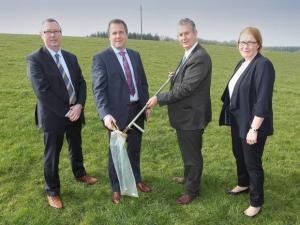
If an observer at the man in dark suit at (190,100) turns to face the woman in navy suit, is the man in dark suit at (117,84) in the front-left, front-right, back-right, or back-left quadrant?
back-right

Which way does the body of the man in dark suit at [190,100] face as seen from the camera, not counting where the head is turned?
to the viewer's left

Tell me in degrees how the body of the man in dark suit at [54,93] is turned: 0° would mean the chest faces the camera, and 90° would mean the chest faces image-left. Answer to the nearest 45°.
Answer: approximately 315°

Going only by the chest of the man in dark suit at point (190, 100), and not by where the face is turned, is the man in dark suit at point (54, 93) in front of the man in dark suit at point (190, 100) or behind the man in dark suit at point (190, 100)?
in front

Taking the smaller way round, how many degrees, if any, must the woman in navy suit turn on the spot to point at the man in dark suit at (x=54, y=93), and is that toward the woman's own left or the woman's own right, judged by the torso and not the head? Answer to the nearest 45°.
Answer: approximately 45° to the woman's own right

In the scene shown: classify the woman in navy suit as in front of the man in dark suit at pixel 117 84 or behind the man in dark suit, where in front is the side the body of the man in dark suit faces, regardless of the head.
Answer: in front

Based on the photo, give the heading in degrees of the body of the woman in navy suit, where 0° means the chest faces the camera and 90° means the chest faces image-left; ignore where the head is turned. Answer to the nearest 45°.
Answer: approximately 45°

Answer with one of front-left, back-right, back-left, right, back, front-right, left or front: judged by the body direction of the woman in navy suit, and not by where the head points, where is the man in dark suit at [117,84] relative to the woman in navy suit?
front-right
